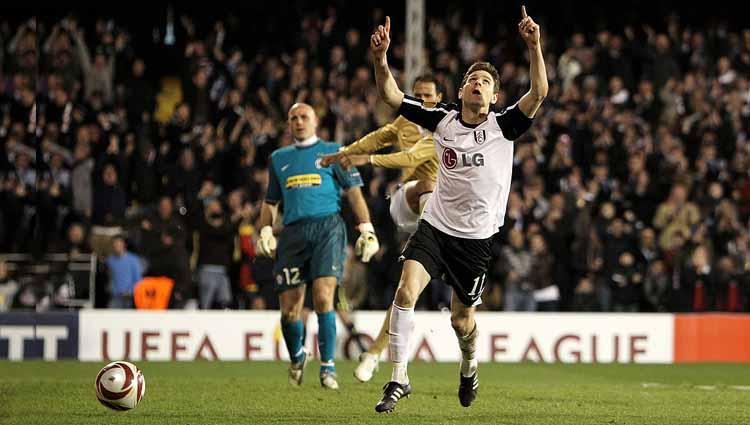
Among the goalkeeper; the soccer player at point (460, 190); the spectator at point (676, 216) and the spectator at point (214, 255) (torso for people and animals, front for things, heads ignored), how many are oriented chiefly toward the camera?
4

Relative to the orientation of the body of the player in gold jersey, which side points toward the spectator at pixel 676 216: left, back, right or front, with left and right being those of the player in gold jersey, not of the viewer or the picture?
back

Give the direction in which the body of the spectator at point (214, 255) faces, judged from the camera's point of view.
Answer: toward the camera

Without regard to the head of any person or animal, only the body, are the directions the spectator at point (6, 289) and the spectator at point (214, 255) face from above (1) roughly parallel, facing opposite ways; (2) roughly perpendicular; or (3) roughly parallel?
roughly parallel

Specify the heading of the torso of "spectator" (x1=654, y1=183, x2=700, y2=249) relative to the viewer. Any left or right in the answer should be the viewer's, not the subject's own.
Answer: facing the viewer

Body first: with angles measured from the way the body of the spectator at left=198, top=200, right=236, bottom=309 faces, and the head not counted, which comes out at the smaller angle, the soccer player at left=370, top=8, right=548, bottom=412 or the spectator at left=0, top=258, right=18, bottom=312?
the soccer player

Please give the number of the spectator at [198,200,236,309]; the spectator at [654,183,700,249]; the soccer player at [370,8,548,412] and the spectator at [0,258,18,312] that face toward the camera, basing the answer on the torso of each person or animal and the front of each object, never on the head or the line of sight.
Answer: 4

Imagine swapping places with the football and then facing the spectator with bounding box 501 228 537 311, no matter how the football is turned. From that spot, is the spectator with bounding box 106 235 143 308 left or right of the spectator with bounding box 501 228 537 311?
left

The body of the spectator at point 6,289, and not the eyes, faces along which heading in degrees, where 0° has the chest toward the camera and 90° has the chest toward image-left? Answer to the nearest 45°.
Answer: approximately 0°

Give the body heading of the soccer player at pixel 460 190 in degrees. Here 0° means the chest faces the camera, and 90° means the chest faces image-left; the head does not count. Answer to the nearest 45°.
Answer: approximately 0°

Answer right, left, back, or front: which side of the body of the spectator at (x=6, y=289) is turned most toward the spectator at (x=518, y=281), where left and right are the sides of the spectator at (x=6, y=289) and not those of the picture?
left
